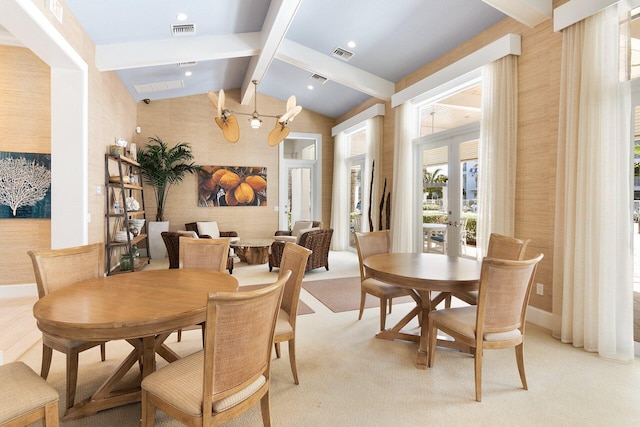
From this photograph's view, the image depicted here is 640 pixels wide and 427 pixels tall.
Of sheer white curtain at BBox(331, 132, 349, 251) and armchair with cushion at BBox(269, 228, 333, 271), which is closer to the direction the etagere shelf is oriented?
the armchair with cushion

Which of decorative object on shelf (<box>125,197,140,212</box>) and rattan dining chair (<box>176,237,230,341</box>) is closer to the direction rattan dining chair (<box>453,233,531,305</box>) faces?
the rattan dining chair

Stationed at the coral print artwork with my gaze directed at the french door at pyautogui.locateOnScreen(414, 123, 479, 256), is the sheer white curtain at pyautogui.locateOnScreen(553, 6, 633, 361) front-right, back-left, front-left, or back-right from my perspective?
front-right

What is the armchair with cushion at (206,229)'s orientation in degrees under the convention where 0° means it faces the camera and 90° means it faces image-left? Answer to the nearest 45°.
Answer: approximately 315°

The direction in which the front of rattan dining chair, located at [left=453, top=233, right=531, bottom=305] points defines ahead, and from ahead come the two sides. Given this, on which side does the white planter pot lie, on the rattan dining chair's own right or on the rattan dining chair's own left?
on the rattan dining chair's own right

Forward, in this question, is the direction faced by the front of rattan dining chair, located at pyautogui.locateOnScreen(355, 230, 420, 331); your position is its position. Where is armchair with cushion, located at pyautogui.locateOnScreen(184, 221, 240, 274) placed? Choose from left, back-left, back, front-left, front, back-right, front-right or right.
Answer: back

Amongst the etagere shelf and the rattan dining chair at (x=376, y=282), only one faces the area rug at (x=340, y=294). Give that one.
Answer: the etagere shelf

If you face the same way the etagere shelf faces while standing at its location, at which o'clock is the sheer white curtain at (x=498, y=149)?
The sheer white curtain is roughly at 12 o'clock from the etagere shelf.

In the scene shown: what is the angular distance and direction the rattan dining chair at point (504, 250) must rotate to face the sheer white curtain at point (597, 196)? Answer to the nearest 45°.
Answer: approximately 135° to its left

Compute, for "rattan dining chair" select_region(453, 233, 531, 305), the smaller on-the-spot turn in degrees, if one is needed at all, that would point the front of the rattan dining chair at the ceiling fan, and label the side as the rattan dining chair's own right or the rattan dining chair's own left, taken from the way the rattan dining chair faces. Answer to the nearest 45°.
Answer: approximately 45° to the rattan dining chair's own right

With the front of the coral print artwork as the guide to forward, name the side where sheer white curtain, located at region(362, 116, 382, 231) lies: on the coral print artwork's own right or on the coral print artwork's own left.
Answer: on the coral print artwork's own left

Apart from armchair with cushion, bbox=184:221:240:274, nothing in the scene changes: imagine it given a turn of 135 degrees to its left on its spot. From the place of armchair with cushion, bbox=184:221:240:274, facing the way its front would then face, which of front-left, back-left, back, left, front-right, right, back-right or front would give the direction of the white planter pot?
left

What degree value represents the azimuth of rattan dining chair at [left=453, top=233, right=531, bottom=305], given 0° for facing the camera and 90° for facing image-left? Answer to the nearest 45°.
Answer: approximately 45°

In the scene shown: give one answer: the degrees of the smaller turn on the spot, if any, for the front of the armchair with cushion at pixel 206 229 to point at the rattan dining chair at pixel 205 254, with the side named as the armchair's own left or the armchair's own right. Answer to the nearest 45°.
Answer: approximately 45° to the armchair's own right

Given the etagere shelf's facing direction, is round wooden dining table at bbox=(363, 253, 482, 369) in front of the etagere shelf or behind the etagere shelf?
in front
